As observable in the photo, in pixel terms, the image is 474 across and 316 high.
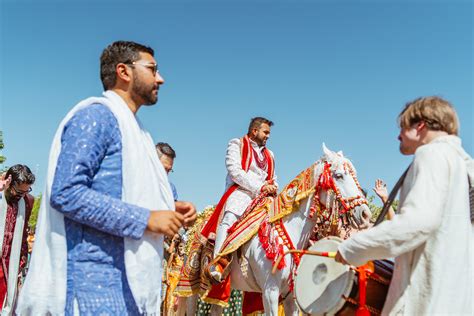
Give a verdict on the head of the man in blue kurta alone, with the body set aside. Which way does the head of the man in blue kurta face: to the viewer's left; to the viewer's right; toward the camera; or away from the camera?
to the viewer's right

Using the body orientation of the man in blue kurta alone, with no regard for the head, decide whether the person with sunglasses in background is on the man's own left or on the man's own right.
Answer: on the man's own left

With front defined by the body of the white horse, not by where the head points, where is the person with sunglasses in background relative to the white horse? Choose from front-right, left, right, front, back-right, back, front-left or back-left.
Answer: back-right

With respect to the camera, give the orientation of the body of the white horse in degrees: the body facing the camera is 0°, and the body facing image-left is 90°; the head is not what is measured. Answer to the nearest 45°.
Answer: approximately 315°

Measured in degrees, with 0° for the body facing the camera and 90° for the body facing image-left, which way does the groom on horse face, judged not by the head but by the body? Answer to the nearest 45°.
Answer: approximately 315°

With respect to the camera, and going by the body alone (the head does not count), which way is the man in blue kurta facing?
to the viewer's right

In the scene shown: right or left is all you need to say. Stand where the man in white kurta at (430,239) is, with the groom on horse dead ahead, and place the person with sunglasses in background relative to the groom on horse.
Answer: left
